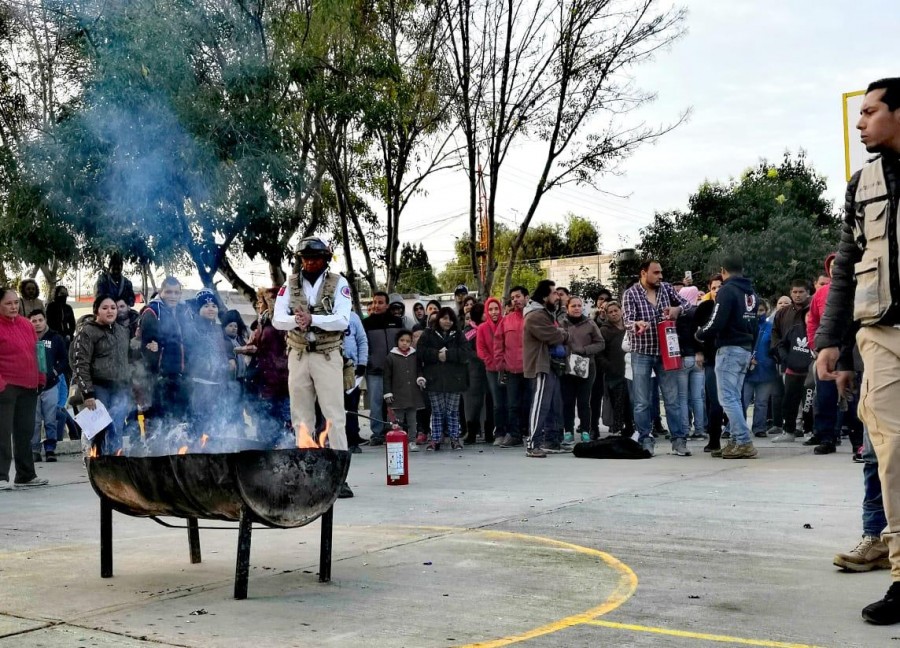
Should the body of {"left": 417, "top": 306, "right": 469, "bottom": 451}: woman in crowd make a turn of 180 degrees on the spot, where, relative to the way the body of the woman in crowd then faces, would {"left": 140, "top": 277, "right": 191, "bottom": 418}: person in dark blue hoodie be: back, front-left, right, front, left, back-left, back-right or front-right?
back-left

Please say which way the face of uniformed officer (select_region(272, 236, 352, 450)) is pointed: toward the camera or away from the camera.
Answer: toward the camera

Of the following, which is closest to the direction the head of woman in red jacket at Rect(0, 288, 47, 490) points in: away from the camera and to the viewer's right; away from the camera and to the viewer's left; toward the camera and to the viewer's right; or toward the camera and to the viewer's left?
toward the camera and to the viewer's right

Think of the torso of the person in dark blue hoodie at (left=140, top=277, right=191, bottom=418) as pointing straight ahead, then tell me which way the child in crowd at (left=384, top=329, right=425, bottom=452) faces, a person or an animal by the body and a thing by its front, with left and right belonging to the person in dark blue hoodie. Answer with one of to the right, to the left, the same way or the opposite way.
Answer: the same way

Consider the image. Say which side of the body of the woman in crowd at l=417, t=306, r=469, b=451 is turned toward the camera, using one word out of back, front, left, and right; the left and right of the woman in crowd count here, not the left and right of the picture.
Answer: front

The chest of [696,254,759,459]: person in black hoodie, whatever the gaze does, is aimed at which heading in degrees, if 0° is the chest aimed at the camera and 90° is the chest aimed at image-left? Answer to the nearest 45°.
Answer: approximately 135°

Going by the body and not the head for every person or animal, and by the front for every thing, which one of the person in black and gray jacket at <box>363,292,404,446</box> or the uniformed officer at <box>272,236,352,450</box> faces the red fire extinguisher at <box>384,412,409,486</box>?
the person in black and gray jacket

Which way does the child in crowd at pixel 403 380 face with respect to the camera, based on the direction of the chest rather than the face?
toward the camera

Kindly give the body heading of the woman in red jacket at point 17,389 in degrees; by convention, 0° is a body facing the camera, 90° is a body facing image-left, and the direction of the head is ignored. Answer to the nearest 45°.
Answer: approximately 315°

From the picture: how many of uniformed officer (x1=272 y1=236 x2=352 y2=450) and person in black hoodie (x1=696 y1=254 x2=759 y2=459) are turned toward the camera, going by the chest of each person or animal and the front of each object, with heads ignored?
1

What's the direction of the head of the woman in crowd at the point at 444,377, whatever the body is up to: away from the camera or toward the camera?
toward the camera

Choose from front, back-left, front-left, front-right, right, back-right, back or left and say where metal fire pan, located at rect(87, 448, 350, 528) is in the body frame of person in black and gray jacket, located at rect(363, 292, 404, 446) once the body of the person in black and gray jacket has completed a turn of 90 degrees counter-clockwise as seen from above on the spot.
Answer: right

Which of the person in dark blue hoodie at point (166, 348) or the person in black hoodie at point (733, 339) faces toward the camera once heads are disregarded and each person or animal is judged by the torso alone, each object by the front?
the person in dark blue hoodie at point (166, 348)

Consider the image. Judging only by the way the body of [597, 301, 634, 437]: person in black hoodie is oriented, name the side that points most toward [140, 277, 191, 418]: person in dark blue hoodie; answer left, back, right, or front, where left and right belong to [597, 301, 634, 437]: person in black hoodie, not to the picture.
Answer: right

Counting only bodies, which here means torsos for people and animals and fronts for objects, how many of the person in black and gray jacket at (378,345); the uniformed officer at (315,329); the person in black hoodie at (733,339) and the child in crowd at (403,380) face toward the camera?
3

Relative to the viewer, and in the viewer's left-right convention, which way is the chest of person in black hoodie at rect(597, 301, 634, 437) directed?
facing the viewer and to the right of the viewer

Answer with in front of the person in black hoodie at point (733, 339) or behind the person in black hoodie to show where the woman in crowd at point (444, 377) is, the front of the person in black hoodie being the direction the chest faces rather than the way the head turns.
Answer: in front
